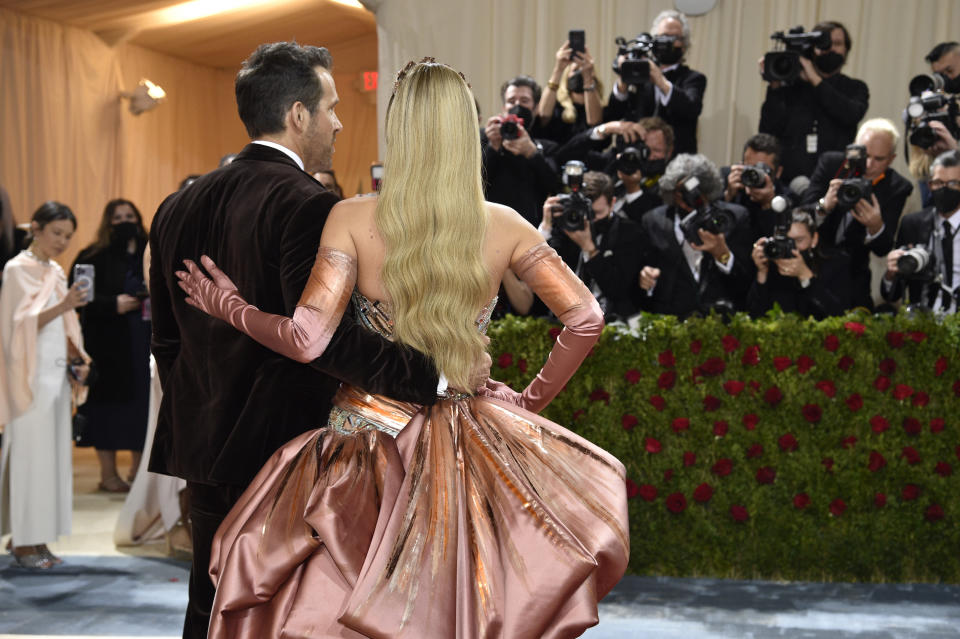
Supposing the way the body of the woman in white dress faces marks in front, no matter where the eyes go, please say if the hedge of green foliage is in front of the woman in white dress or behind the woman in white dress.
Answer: in front

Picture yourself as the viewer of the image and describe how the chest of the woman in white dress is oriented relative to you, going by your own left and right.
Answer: facing the viewer and to the right of the viewer

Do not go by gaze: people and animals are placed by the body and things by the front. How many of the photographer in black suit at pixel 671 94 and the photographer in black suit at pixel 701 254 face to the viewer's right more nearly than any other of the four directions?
0

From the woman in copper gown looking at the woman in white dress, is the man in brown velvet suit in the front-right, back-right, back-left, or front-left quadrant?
front-left

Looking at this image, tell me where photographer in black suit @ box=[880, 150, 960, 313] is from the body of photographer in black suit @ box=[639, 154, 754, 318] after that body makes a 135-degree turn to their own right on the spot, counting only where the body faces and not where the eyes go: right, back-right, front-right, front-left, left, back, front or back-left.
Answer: back-right

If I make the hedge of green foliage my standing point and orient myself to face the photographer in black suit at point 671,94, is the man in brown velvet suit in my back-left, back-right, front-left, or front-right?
back-left

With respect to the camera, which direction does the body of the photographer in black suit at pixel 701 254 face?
toward the camera

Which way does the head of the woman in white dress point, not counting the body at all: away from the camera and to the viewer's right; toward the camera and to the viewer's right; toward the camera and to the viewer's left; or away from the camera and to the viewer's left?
toward the camera and to the viewer's right

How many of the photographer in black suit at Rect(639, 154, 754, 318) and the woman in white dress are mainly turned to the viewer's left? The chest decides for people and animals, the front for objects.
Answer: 0

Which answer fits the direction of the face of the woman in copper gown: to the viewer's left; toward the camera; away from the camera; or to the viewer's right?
away from the camera

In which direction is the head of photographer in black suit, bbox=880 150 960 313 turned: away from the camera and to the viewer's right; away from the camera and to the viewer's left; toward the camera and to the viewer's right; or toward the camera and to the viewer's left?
toward the camera and to the viewer's left

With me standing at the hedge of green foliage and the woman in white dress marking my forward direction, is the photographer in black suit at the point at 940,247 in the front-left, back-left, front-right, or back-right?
back-right

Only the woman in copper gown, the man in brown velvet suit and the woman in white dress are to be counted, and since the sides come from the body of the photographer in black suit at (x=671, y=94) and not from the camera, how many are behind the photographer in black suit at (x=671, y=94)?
0

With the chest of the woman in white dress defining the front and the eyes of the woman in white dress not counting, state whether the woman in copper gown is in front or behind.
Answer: in front

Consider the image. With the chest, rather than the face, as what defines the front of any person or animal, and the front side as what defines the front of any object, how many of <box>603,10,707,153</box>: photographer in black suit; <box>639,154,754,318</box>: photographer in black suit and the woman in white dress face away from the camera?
0

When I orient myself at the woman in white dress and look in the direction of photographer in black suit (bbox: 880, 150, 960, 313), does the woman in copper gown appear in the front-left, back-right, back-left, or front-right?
front-right
